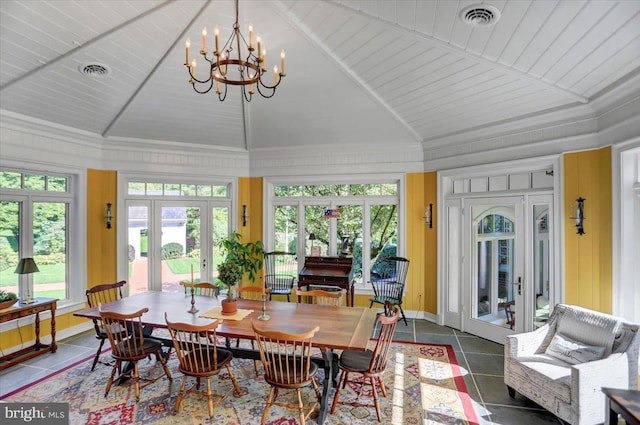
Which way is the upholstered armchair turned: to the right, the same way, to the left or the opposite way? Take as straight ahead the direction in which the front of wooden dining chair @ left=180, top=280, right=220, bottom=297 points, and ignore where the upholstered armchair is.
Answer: to the right

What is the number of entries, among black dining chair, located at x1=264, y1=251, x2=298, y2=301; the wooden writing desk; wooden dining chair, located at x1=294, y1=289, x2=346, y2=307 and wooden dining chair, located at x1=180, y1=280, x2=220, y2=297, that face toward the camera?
4

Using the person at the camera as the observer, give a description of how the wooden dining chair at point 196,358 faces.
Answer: facing away from the viewer and to the right of the viewer

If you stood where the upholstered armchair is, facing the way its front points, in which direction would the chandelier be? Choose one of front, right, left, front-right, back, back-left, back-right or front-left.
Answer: front

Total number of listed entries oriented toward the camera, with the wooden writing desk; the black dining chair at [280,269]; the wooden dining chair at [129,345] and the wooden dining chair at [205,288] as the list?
3

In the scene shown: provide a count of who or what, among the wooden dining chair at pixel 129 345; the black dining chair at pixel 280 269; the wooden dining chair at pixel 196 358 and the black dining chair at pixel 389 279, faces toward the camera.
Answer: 1

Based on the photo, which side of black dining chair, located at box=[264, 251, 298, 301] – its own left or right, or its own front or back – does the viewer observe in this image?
front

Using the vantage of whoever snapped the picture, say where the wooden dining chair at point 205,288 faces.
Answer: facing the viewer

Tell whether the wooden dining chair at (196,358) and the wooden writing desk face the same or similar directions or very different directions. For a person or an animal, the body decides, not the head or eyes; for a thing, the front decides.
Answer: very different directions

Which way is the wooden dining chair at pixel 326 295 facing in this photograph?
toward the camera

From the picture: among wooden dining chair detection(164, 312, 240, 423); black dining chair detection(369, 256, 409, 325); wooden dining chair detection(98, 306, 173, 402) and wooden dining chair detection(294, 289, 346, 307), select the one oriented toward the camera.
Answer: wooden dining chair detection(294, 289, 346, 307)

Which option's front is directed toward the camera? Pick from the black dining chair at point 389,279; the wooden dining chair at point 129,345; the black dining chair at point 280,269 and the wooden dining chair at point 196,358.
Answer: the black dining chair at point 280,269

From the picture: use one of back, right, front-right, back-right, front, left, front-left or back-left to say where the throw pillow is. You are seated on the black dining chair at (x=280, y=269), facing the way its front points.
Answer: front-left

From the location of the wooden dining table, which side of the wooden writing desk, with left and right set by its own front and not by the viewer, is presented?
front

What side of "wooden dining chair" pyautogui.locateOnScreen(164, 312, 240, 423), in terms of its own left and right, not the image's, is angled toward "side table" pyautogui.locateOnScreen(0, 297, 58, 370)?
left

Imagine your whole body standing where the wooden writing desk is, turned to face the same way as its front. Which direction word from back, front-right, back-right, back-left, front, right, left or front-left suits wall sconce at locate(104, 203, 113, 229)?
right

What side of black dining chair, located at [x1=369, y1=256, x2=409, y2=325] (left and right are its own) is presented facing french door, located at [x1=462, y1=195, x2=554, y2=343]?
left

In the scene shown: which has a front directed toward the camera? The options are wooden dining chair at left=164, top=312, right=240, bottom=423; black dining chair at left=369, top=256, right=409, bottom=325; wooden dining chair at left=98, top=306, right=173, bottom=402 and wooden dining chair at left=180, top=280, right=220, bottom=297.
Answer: wooden dining chair at left=180, top=280, right=220, bottom=297

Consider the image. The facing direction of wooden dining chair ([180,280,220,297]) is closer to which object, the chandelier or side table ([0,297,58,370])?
the chandelier
